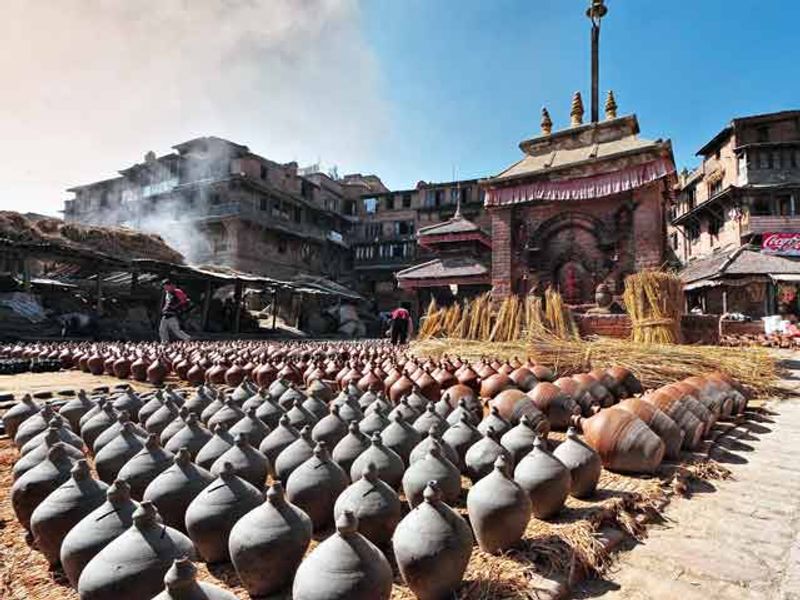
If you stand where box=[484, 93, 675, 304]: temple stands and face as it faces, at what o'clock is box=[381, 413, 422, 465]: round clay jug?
The round clay jug is roughly at 12 o'clock from the temple.

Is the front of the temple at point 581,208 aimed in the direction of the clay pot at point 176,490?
yes

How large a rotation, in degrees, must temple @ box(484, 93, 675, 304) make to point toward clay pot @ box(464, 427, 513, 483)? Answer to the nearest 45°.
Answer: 0° — it already faces it

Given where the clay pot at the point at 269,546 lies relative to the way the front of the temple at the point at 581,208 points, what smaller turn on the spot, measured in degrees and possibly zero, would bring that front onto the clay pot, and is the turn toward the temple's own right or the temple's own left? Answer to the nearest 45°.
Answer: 0° — it already faces it

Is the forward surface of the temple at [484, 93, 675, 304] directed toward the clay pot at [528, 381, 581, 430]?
yes

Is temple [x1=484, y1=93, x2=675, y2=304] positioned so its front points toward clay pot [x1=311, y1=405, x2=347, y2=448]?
yes

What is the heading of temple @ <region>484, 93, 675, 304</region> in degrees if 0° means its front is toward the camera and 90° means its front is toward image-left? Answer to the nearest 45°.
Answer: approximately 0°

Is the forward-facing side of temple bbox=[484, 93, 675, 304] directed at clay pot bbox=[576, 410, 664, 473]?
yes
